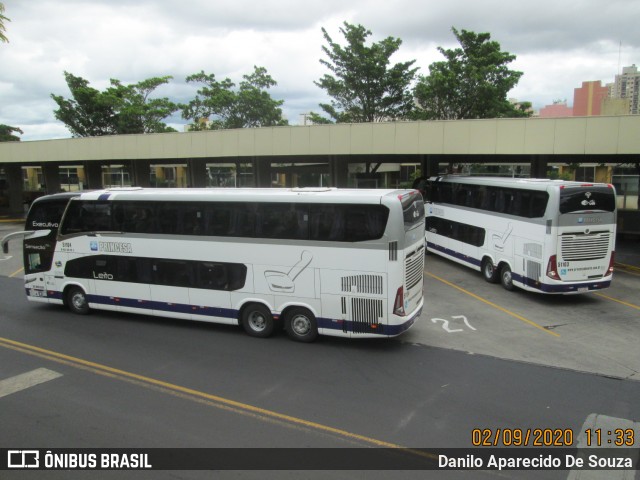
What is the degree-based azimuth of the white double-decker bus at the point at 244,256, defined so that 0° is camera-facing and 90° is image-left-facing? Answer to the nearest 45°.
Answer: approximately 135°

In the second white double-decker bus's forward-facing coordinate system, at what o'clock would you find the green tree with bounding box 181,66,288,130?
The green tree is roughly at 12 o'clock from the second white double-decker bus.

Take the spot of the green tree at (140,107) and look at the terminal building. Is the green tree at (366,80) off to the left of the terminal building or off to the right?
left

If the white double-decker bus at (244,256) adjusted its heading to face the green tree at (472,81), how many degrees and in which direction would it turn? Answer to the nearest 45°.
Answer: approximately 90° to its right

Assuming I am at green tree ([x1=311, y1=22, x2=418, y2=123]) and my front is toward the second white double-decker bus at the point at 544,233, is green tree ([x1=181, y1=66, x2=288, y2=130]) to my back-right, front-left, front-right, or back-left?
back-right

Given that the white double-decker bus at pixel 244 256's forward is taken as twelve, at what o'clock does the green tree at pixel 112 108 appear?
The green tree is roughly at 1 o'clock from the white double-decker bus.

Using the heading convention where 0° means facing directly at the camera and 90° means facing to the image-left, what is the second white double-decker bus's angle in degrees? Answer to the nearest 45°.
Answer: approximately 135°

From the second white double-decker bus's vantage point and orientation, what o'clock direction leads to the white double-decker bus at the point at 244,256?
The white double-decker bus is roughly at 9 o'clock from the second white double-decker bus.

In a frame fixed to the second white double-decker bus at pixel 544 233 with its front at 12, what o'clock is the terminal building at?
The terminal building is roughly at 12 o'clock from the second white double-decker bus.

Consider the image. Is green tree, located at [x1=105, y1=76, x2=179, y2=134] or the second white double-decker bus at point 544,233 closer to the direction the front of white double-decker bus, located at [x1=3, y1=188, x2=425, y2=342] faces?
the green tree

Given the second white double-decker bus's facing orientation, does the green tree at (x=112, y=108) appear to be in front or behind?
in front

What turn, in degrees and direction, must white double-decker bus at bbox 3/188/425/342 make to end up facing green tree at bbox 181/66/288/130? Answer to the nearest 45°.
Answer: approximately 45° to its right

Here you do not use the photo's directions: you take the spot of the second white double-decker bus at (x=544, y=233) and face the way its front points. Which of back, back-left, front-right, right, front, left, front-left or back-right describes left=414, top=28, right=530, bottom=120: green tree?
front-right
